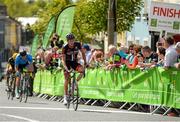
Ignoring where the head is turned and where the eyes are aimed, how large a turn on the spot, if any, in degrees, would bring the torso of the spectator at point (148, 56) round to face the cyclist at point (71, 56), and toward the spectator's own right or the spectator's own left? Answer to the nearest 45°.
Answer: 0° — they already face them

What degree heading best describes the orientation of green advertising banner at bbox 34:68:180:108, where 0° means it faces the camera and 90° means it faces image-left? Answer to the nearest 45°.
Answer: approximately 45°

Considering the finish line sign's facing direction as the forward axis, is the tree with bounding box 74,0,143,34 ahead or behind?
behind

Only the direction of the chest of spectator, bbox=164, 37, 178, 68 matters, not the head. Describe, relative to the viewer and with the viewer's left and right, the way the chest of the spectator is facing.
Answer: facing to the left of the viewer

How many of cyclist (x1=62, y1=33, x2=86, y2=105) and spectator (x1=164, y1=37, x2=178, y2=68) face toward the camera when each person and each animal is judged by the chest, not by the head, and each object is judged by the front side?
1

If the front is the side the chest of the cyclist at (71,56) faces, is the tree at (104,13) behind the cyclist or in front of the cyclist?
behind

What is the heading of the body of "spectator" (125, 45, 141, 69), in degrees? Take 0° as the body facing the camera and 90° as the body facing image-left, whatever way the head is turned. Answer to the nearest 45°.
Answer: approximately 45°

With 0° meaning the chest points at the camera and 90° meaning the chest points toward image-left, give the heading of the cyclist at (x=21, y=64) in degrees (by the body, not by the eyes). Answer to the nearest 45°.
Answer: approximately 0°

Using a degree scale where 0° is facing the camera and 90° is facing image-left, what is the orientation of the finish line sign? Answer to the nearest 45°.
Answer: approximately 0°

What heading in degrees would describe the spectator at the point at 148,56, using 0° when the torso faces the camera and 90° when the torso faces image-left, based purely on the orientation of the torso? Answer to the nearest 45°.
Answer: approximately 45°

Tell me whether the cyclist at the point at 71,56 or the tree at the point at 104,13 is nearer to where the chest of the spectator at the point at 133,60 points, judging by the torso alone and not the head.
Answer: the cyclist
